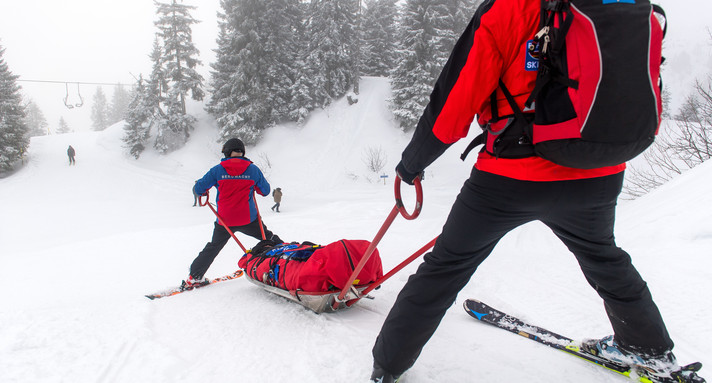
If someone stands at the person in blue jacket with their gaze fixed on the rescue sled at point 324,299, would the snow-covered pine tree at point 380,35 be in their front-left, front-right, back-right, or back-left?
back-left

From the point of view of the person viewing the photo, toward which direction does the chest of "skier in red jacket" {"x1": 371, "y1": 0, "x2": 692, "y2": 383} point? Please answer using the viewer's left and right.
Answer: facing away from the viewer and to the left of the viewer

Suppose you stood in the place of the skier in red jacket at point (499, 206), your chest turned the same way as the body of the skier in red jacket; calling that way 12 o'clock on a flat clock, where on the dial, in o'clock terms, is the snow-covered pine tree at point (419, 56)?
The snow-covered pine tree is roughly at 1 o'clock from the skier in red jacket.

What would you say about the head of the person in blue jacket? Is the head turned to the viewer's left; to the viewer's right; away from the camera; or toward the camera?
away from the camera

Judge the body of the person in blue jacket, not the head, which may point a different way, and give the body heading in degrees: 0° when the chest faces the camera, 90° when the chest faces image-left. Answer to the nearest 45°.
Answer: approximately 180°

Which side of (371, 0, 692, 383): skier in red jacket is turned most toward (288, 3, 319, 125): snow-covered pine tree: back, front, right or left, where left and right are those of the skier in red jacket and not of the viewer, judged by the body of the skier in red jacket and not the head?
front

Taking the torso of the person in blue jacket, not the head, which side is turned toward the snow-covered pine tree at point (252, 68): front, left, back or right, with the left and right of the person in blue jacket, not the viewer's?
front

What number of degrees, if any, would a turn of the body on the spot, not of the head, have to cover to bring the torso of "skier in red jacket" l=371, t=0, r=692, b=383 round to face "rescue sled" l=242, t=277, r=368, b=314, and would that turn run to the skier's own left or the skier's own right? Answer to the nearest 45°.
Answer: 0° — they already face it

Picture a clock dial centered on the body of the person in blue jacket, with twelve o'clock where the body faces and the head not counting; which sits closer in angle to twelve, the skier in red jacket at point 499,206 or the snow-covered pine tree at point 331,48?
the snow-covered pine tree

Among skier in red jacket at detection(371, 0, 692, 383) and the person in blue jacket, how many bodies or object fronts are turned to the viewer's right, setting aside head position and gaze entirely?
0
